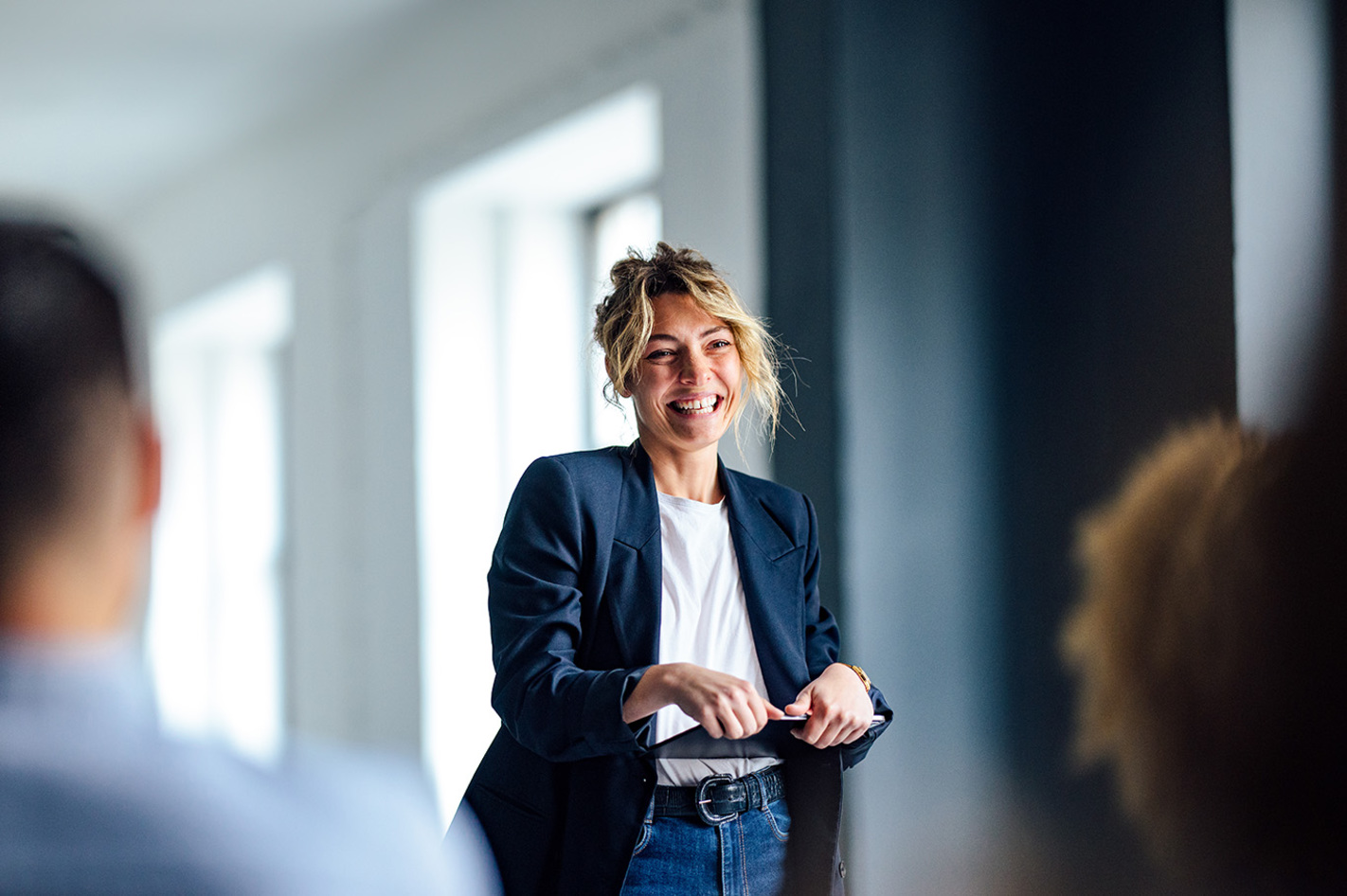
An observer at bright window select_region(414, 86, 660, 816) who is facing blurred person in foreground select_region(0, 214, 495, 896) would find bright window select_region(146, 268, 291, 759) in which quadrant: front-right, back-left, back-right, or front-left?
back-right

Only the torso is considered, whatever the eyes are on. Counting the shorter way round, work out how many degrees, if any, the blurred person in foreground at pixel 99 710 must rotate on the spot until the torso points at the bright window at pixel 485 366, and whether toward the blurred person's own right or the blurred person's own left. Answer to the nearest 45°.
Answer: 0° — they already face it

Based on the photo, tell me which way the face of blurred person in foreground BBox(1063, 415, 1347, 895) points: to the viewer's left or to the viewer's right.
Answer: to the viewer's left

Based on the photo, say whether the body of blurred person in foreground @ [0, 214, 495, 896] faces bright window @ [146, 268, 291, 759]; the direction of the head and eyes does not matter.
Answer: yes

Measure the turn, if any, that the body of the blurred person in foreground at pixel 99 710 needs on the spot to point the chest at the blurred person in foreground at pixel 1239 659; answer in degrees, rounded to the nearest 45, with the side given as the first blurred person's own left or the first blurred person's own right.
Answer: approximately 45° to the first blurred person's own right

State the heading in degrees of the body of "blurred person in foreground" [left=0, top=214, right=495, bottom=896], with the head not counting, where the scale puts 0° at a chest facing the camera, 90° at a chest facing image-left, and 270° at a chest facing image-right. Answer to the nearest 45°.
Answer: approximately 180°
